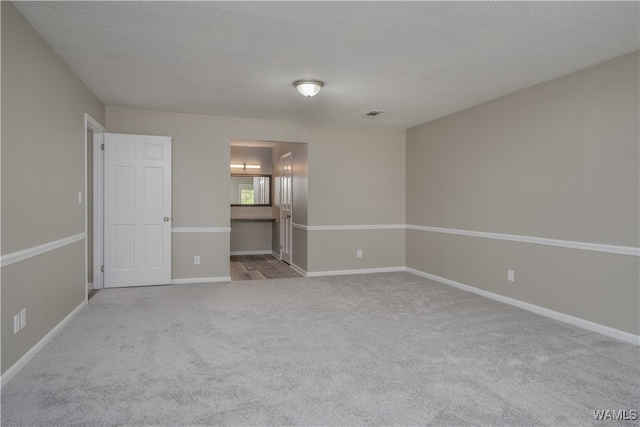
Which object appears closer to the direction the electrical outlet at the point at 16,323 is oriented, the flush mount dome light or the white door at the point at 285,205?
the flush mount dome light

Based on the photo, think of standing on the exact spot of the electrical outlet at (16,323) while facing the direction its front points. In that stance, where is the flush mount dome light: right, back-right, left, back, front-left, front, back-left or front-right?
front-left

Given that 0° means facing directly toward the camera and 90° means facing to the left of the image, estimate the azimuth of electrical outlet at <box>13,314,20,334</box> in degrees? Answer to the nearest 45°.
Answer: approximately 315°

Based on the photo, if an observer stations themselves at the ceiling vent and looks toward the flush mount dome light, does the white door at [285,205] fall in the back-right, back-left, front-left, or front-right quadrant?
back-right

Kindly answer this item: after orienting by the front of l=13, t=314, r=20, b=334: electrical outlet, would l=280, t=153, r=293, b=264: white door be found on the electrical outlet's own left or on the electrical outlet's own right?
on the electrical outlet's own left

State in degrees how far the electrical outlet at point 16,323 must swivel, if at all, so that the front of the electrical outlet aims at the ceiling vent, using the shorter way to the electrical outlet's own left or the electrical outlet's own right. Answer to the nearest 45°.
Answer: approximately 45° to the electrical outlet's own left

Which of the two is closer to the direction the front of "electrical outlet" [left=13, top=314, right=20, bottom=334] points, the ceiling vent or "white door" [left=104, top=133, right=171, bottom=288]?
the ceiling vent

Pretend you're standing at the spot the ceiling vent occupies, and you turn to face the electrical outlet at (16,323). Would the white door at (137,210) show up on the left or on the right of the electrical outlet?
right

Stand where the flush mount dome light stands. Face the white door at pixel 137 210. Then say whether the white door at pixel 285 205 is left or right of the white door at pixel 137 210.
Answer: right
